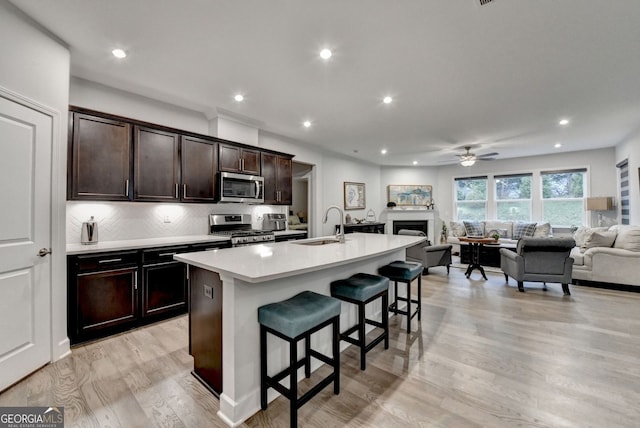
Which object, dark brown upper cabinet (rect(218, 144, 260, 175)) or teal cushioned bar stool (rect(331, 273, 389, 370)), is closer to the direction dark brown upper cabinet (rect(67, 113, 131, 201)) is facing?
the teal cushioned bar stool

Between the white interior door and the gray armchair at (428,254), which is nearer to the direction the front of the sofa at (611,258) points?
the gray armchair

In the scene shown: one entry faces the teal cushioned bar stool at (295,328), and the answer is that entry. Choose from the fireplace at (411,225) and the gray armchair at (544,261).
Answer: the fireplace

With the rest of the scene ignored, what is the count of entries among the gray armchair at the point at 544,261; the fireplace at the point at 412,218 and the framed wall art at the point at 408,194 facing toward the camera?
2

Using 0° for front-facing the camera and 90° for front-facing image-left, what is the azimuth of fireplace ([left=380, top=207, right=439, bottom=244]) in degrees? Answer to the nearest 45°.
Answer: approximately 0°

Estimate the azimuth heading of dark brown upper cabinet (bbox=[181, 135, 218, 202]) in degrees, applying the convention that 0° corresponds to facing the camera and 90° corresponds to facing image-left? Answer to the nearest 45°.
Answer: approximately 315°

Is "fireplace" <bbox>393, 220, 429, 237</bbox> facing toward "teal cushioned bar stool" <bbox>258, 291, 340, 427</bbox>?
yes

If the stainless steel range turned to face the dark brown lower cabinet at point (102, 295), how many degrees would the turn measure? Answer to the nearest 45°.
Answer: approximately 90° to its right
